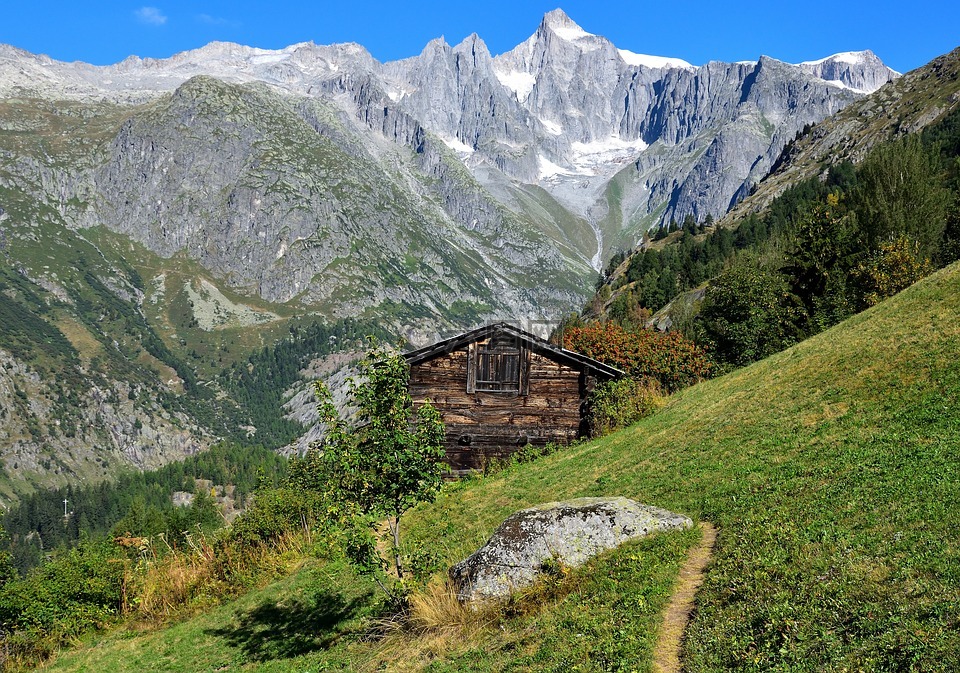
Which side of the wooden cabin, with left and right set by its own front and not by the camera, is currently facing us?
front

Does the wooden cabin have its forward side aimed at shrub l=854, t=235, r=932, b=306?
no

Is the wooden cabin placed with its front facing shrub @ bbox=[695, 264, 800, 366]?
no

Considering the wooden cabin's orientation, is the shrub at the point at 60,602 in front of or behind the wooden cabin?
in front

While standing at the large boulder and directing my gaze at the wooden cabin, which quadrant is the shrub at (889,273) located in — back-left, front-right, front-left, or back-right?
front-right

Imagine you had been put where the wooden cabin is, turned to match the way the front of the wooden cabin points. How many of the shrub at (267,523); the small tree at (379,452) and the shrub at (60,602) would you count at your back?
0

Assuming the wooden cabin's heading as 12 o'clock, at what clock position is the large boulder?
The large boulder is roughly at 12 o'clock from the wooden cabin.

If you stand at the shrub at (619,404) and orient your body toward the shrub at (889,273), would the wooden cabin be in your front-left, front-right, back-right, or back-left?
back-left

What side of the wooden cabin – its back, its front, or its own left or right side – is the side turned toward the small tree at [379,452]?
front

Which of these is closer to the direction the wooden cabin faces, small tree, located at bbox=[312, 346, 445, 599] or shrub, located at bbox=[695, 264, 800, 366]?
the small tree

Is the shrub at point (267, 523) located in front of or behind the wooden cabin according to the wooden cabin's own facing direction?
in front
